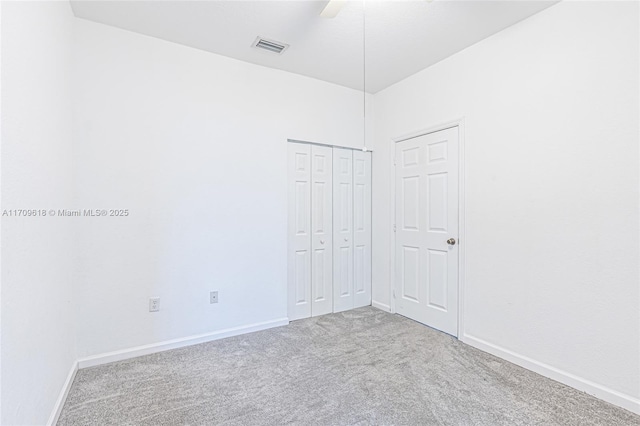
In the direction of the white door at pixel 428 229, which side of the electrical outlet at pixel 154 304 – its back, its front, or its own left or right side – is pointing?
left

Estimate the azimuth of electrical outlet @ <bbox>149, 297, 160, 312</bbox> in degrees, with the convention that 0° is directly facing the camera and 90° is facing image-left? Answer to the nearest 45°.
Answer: approximately 0°
